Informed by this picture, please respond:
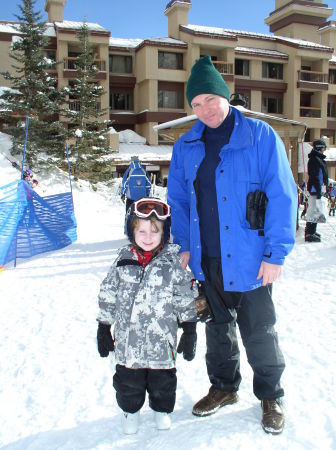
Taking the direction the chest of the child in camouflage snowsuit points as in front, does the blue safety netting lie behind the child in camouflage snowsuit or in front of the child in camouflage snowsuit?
behind

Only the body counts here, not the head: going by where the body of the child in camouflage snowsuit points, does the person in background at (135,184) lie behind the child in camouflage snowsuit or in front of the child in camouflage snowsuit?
behind

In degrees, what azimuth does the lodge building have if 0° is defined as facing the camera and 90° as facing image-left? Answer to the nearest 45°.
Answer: approximately 0°

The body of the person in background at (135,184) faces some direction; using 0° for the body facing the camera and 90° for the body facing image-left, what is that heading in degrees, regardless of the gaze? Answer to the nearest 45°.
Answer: approximately 180°
